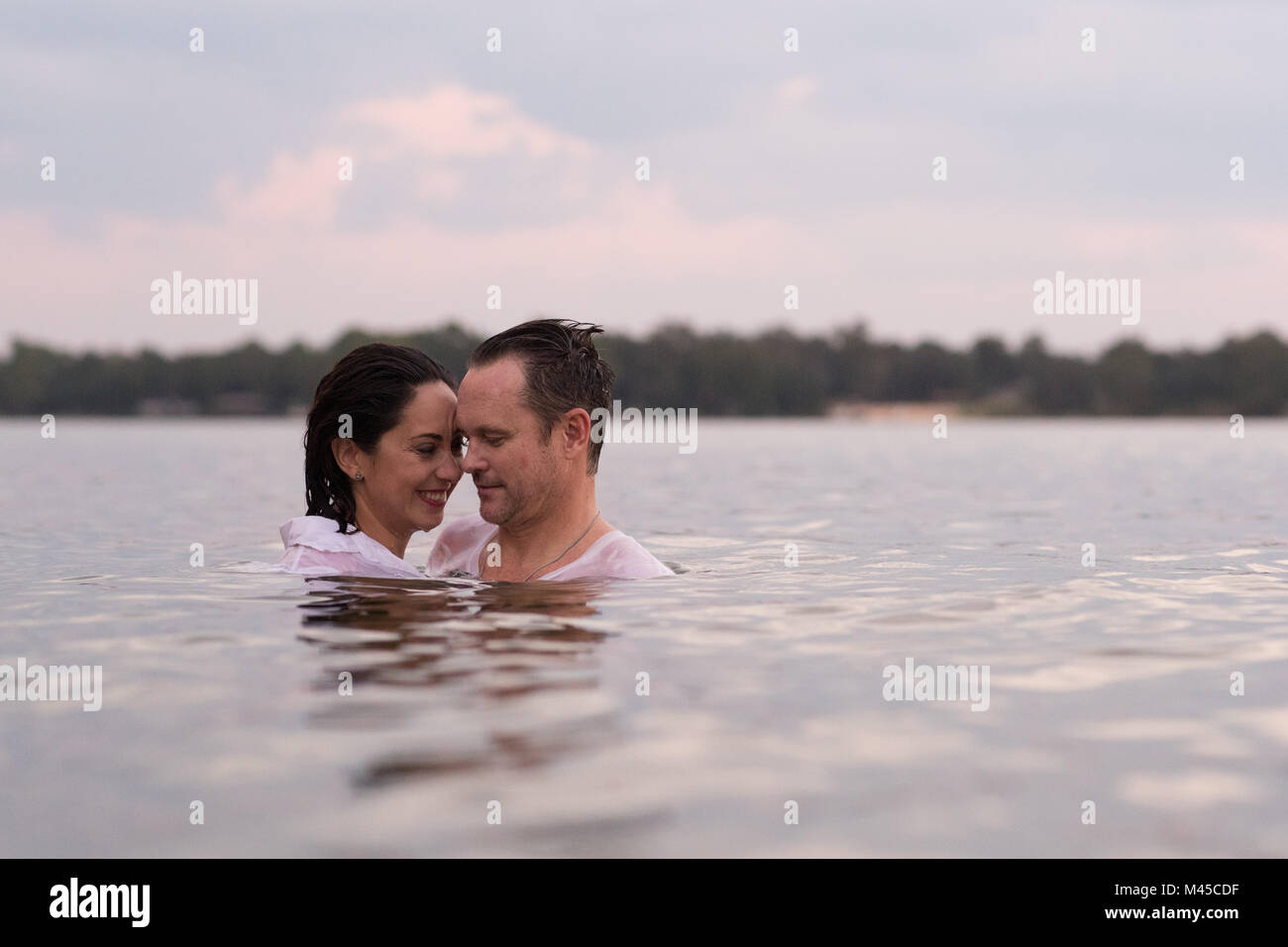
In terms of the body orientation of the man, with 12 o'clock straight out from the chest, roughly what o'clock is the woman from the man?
The woman is roughly at 2 o'clock from the man.

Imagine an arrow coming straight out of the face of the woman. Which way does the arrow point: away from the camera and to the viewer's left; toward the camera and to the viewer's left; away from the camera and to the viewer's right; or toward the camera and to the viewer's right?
toward the camera and to the viewer's right

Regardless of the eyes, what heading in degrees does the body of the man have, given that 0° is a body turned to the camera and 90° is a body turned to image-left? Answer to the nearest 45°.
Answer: approximately 45°

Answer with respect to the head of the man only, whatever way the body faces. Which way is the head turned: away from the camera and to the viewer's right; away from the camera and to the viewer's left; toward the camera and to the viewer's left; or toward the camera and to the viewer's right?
toward the camera and to the viewer's left
